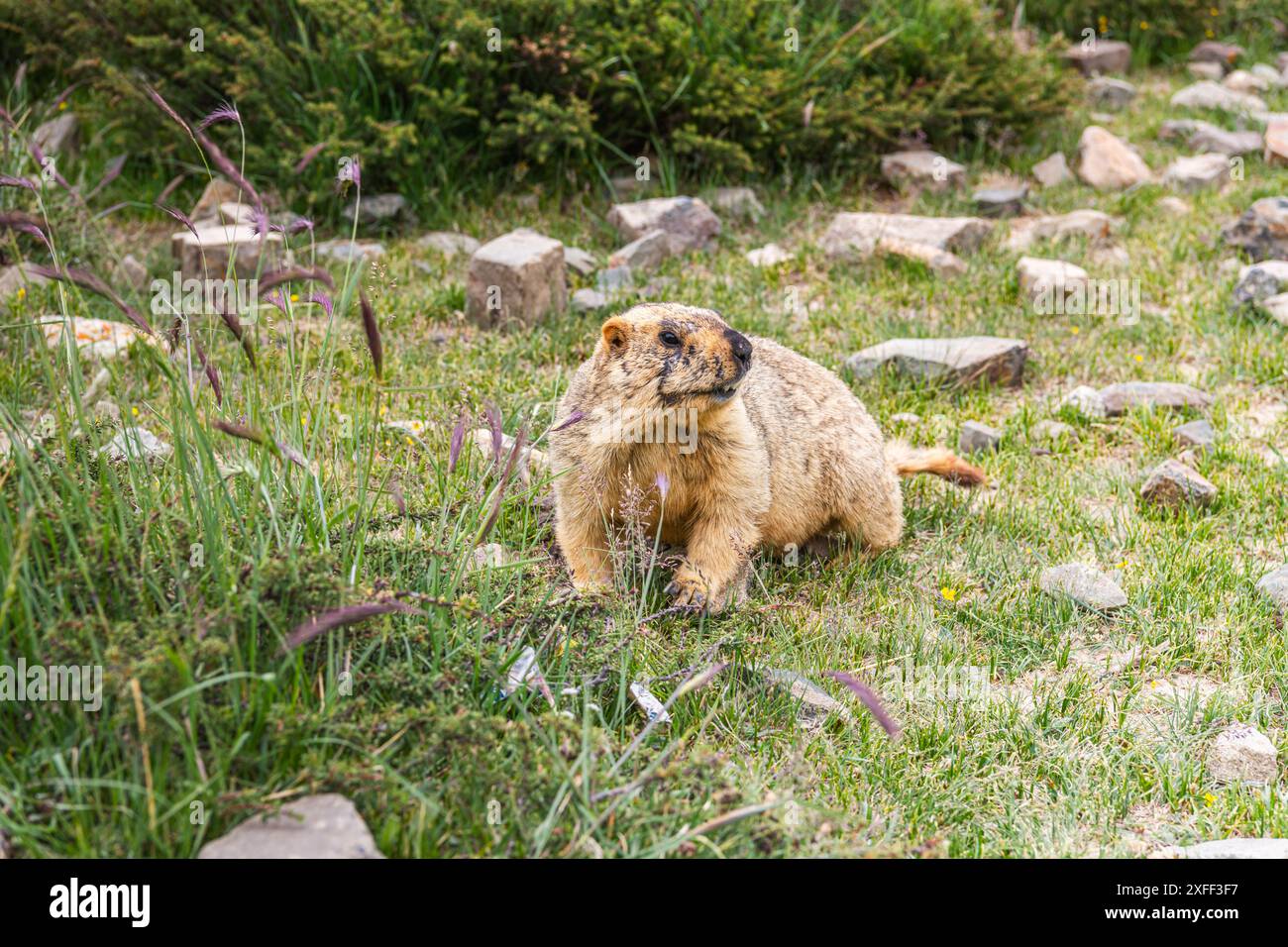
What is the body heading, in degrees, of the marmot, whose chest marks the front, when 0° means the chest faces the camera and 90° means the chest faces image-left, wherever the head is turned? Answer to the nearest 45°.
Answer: approximately 45°

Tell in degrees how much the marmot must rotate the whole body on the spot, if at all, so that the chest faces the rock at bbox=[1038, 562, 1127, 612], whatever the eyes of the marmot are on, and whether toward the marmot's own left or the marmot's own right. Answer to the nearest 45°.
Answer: approximately 135° to the marmot's own left

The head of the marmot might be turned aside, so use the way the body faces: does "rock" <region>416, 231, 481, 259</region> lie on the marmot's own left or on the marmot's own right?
on the marmot's own right

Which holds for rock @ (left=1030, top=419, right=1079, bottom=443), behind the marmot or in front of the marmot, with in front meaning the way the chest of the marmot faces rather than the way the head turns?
behind

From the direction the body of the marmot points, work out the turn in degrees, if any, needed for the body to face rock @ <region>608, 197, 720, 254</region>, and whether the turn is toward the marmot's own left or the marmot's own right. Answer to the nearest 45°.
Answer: approximately 135° to the marmot's own right

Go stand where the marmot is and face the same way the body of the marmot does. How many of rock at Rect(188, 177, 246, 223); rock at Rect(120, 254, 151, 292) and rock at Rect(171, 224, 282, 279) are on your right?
3

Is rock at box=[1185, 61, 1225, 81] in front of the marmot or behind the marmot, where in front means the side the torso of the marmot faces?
behind

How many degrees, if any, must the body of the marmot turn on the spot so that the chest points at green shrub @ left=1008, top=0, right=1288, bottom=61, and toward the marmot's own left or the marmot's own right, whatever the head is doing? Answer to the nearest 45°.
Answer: approximately 135° to the marmot's own right

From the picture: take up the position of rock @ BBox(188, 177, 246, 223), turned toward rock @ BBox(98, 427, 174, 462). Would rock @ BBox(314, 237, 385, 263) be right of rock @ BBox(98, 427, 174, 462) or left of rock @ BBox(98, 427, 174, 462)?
left

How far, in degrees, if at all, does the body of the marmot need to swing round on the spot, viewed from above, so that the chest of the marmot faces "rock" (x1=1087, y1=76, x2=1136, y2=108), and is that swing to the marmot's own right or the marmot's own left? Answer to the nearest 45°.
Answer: approximately 135° to the marmot's own right

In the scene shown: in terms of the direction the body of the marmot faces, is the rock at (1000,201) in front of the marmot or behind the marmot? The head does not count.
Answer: behind

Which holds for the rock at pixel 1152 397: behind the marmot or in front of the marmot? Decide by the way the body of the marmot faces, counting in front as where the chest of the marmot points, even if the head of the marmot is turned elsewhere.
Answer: behind

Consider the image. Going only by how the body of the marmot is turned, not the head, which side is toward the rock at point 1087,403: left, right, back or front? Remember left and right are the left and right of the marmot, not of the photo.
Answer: back

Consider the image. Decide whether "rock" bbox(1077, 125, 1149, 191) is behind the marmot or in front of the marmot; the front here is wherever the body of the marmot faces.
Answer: behind
